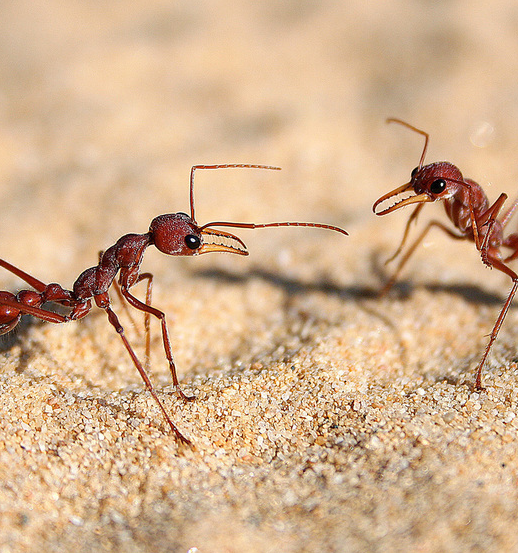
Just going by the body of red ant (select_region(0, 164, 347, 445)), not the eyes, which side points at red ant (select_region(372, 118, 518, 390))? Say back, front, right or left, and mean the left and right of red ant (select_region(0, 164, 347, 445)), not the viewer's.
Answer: front

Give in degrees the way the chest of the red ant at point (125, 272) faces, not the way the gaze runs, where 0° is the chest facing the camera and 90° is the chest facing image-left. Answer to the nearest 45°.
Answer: approximately 270°
